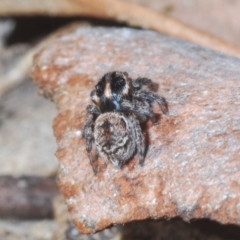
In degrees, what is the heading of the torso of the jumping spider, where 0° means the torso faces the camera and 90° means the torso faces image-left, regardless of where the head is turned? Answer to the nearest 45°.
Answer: approximately 180°
